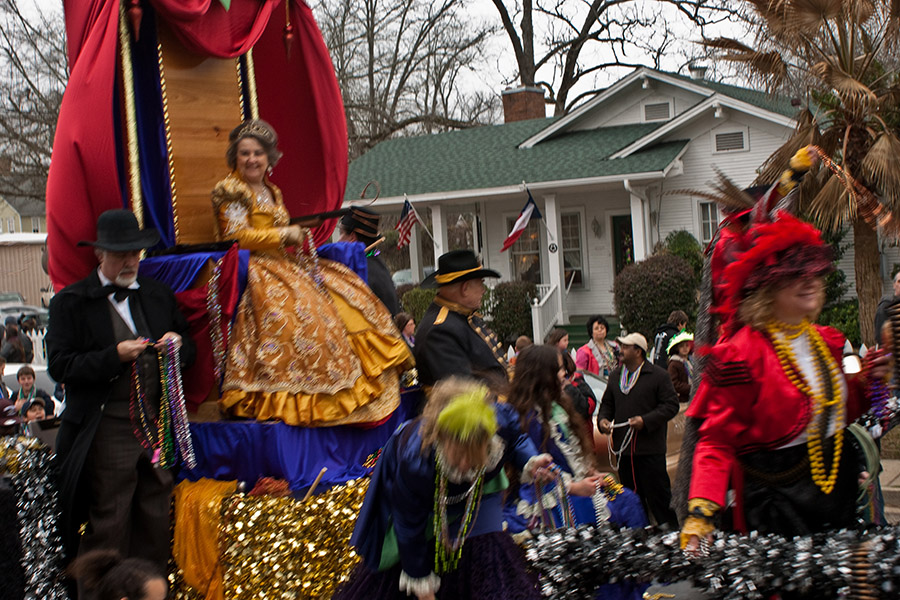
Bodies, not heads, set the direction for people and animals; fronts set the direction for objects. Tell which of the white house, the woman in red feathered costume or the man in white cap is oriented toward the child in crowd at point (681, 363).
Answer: the white house

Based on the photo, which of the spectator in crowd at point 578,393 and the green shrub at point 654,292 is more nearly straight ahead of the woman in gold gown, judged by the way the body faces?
the spectator in crowd

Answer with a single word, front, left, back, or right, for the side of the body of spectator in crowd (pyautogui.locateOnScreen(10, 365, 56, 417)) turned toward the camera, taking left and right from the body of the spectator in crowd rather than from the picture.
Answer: front

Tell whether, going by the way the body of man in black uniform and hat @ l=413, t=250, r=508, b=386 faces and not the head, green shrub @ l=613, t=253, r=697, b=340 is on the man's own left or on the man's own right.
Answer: on the man's own left

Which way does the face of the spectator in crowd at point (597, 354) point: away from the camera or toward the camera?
toward the camera

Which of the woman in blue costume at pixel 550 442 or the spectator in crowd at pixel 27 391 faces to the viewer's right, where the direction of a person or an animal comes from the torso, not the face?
the woman in blue costume

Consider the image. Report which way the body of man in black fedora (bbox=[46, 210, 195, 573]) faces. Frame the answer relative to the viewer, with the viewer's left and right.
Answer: facing the viewer and to the right of the viewer

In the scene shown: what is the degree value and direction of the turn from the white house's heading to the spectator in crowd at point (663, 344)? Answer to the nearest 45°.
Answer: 0° — it already faces them

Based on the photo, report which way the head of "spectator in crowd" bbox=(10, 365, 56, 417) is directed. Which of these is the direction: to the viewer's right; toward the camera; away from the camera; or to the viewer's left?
toward the camera

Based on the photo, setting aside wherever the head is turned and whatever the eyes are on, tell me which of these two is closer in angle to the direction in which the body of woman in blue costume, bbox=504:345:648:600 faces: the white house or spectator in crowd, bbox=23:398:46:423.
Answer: the white house

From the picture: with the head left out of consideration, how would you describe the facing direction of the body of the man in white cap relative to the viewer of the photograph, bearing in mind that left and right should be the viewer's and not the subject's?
facing the viewer and to the left of the viewer
